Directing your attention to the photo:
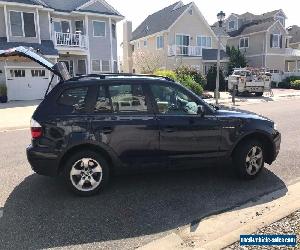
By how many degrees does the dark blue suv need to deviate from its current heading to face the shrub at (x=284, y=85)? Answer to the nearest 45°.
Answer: approximately 45° to its left

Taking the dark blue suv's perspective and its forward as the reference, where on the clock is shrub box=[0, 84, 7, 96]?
The shrub is roughly at 8 o'clock from the dark blue suv.

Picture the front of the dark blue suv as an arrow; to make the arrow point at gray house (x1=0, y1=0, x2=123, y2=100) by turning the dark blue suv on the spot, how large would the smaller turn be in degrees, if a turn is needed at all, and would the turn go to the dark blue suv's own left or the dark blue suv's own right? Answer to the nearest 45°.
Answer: approximately 90° to the dark blue suv's own left

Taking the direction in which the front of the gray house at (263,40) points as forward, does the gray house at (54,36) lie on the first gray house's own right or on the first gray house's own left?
on the first gray house's own right

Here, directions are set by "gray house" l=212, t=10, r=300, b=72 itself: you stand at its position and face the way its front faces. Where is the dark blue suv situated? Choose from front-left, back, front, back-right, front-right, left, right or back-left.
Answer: front-right

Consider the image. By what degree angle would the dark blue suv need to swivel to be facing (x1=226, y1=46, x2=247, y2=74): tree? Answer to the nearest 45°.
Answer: approximately 90° to its left

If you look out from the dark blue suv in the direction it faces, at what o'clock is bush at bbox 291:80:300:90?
The bush is roughly at 10 o'clock from the dark blue suv.

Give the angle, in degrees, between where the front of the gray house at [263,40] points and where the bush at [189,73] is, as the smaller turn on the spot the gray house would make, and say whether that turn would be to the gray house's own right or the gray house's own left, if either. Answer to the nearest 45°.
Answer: approximately 45° to the gray house's own right

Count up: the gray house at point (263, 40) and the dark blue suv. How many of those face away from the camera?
0

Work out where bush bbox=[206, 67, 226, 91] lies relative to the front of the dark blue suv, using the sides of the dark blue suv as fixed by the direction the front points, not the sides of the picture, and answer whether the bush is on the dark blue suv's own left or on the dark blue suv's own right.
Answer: on the dark blue suv's own left

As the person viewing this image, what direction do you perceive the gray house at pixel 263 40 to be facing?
facing the viewer and to the right of the viewer

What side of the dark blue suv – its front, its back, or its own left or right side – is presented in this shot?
right
